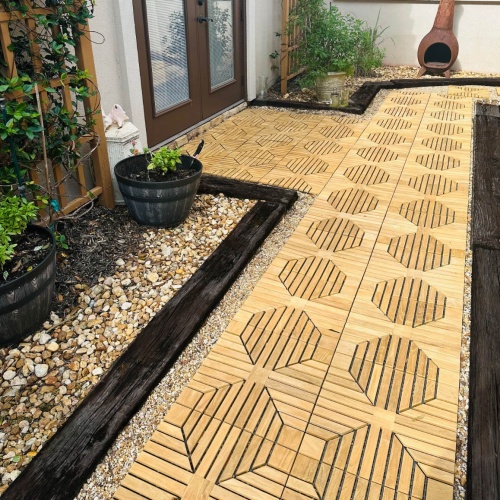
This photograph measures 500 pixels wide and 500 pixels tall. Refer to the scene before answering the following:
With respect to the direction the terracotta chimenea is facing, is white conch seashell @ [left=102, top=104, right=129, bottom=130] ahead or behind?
ahead

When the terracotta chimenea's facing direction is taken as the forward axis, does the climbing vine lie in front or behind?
in front

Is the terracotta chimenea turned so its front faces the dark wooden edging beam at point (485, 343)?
yes

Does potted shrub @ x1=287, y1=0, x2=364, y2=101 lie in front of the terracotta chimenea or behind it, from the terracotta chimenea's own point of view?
in front

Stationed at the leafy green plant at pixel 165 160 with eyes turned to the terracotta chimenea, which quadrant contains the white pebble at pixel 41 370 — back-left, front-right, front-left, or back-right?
back-right

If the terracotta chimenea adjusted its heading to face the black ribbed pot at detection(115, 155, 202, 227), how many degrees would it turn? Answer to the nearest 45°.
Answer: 0° — it already faces it

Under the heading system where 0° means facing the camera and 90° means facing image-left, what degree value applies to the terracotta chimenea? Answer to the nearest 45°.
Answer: approximately 0°

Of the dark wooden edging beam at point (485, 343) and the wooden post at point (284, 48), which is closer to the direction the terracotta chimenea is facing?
the dark wooden edging beam
